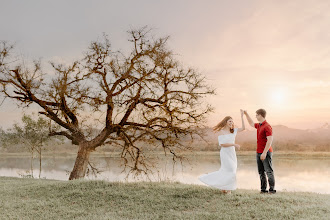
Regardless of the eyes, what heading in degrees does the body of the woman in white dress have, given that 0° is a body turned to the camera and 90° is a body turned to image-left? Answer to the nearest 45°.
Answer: approximately 315°

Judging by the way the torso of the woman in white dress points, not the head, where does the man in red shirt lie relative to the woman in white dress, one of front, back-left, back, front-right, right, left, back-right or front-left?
front-left
